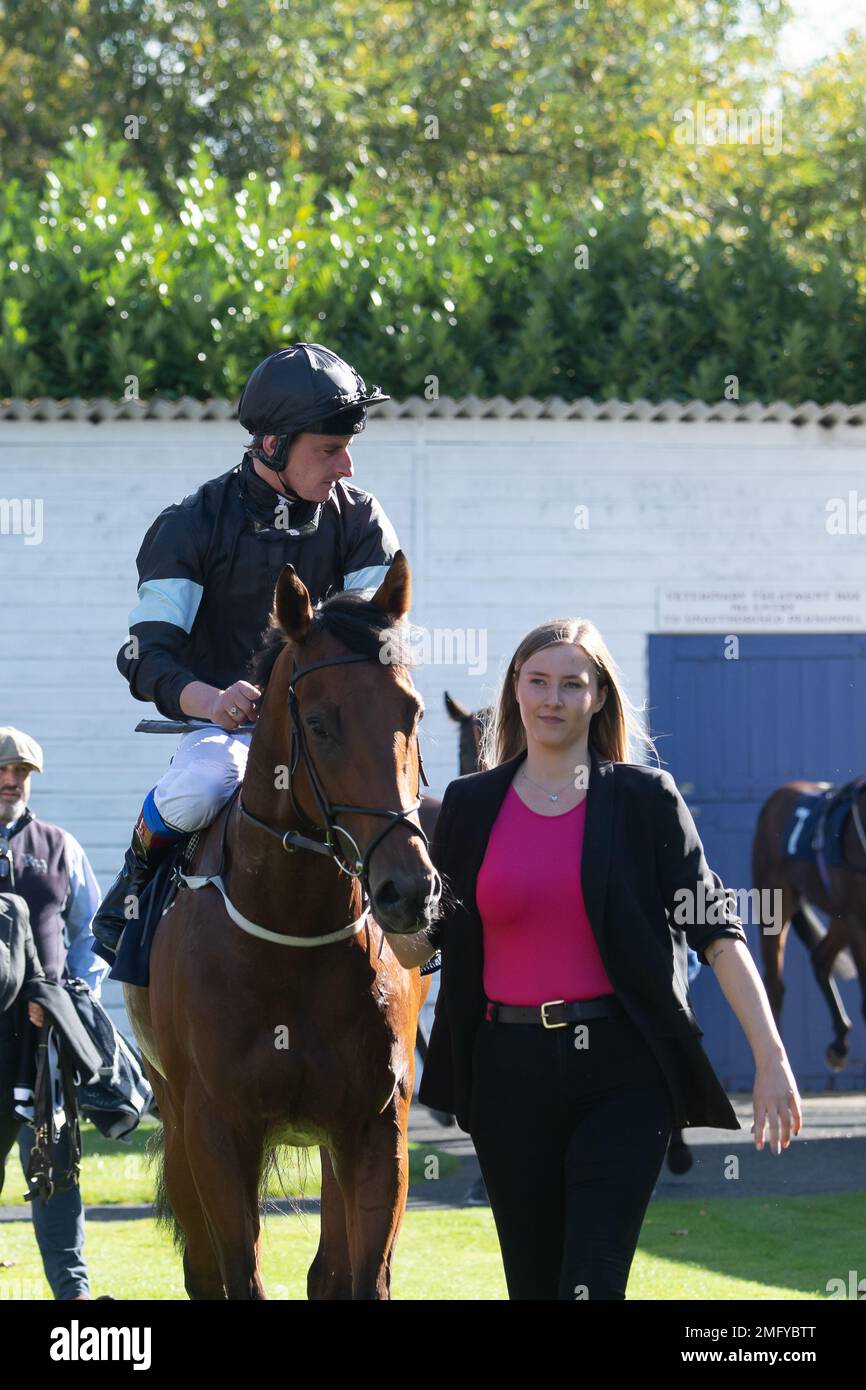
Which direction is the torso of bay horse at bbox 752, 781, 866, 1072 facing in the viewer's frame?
to the viewer's right

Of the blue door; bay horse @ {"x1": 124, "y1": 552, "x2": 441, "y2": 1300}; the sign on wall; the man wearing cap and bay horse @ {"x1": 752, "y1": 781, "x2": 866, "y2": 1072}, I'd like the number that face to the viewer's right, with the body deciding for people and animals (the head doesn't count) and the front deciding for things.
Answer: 1

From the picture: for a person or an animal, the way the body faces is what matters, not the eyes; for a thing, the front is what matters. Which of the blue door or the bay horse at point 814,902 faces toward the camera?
the blue door

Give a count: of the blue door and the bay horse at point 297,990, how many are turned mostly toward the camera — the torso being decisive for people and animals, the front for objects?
2

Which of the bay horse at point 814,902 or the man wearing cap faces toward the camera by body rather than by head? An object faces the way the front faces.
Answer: the man wearing cap

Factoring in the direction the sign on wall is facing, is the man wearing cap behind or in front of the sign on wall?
in front

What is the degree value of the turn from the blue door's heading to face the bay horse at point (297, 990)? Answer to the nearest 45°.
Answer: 0° — it already faces it

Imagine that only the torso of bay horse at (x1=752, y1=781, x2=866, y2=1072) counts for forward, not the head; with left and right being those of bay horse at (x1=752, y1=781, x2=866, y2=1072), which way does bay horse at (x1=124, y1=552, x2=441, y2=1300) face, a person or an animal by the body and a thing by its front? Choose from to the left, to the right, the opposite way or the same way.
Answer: to the right

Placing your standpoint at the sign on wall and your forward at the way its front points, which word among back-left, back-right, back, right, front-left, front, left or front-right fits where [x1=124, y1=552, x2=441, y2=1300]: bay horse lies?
front

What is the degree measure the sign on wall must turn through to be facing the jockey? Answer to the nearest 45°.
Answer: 0° — it already faces them

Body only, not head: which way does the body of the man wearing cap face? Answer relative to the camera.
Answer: toward the camera

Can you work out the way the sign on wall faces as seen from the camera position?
facing the viewer

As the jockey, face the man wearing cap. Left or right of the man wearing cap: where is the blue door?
right

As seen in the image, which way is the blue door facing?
toward the camera
